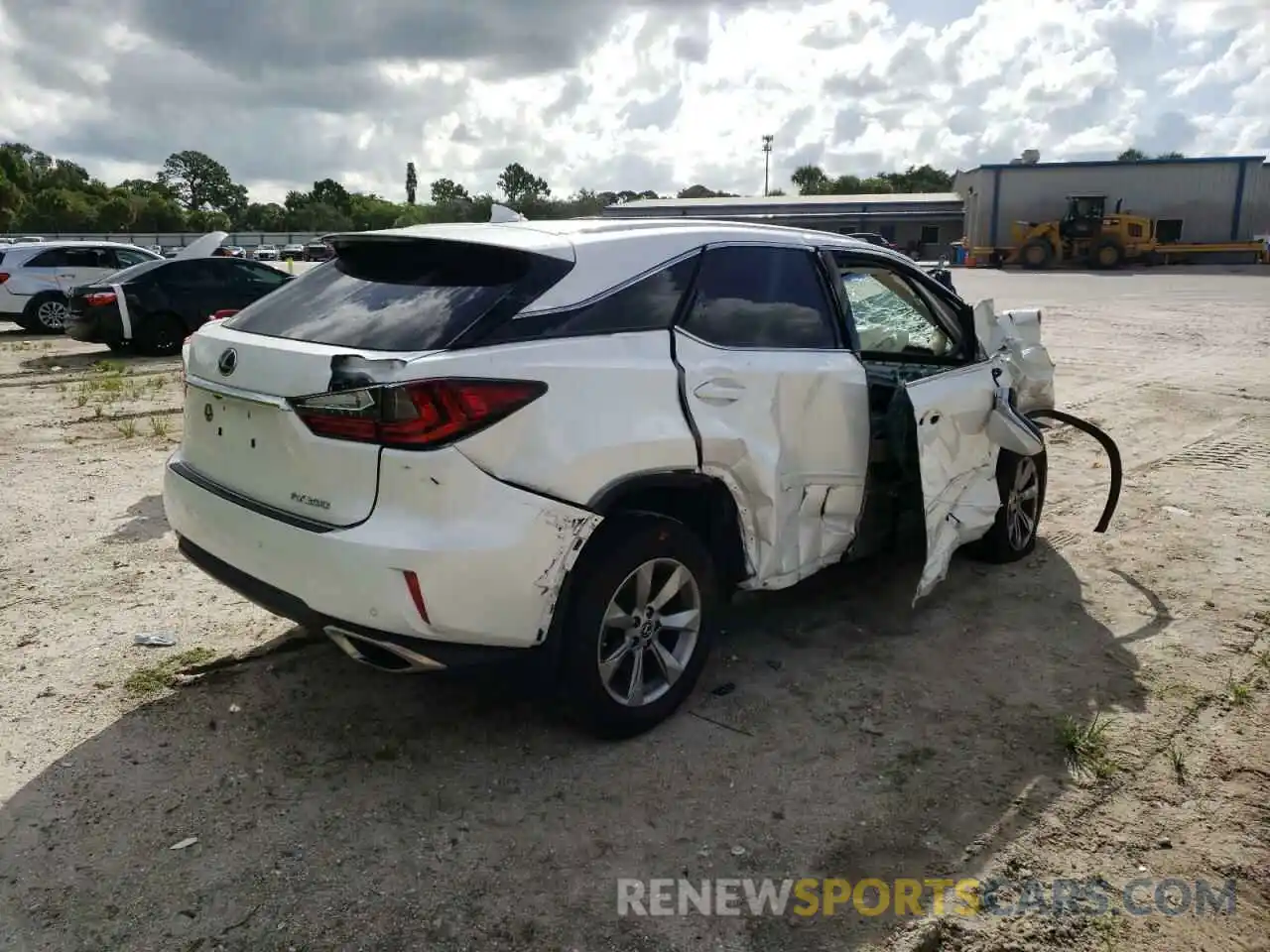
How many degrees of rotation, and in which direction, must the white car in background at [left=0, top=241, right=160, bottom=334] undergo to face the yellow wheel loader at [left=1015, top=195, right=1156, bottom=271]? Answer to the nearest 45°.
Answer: approximately 45° to its right

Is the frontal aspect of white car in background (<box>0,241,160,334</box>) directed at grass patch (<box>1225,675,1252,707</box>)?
no

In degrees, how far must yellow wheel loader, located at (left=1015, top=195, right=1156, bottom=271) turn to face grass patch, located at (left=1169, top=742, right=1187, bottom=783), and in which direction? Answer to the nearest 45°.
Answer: approximately 90° to its left

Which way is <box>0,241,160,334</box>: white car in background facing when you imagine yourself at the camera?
facing away from the viewer and to the right of the viewer

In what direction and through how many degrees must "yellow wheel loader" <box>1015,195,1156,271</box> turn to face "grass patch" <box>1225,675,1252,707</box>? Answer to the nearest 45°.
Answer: approximately 90° to its left

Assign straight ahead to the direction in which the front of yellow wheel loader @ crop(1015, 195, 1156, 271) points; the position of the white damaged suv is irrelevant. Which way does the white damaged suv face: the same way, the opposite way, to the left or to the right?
to the right

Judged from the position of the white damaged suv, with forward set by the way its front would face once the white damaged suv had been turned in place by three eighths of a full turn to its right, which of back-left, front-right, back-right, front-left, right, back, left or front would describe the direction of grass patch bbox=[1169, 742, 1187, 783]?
left

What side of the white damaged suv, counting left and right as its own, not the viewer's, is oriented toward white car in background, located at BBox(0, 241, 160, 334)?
left

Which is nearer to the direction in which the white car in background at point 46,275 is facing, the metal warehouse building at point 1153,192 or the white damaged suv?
the metal warehouse building

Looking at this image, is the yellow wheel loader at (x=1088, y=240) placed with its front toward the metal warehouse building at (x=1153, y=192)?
no

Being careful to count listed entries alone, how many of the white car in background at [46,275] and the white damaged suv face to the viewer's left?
0

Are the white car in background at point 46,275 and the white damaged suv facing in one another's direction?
no

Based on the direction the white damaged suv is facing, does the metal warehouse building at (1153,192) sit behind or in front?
in front

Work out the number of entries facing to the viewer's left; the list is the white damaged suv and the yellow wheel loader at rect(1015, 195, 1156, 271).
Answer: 1

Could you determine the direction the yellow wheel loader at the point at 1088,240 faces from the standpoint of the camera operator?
facing to the left of the viewer

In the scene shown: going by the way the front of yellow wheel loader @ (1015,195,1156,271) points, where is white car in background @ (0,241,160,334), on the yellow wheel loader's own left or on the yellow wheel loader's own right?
on the yellow wheel loader's own left
